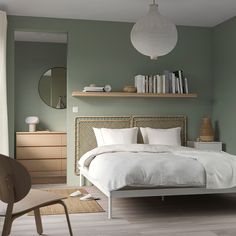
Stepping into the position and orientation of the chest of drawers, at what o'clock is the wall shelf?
The wall shelf is roughly at 10 o'clock from the chest of drawers.

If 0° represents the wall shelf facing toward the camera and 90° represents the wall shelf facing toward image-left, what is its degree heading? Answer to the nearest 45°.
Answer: approximately 0°

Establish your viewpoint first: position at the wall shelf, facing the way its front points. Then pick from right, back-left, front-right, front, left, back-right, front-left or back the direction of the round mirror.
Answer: back-right

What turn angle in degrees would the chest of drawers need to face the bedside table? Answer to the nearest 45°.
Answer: approximately 90° to its left

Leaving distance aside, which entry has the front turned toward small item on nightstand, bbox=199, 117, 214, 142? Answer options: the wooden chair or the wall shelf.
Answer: the wooden chair

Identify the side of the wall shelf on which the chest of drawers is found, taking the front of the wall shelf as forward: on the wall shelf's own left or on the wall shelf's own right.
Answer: on the wall shelf's own right

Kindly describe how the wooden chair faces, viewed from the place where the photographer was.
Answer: facing away from the viewer and to the right of the viewer

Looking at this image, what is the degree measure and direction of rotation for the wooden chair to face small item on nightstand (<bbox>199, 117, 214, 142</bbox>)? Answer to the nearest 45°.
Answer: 0° — it already faces it

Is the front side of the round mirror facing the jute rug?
yes
